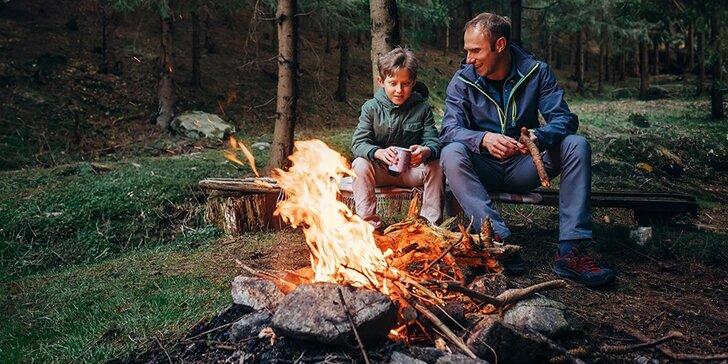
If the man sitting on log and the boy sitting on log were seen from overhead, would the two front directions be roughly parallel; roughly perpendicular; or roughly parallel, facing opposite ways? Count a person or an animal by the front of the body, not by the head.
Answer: roughly parallel

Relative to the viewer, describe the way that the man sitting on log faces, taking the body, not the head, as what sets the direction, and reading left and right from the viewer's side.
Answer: facing the viewer

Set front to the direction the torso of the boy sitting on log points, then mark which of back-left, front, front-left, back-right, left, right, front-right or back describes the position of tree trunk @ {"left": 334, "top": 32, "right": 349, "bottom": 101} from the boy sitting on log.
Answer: back

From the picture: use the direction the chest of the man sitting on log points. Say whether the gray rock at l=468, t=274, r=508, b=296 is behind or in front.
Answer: in front

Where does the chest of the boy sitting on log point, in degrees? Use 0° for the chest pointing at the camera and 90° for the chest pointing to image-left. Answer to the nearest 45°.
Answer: approximately 0°

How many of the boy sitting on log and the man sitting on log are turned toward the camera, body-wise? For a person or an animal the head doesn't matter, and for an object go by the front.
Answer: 2

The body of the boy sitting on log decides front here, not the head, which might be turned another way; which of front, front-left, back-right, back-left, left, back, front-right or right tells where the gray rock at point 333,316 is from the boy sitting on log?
front

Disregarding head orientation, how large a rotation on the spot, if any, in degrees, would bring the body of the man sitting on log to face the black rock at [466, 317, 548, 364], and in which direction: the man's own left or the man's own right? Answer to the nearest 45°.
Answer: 0° — they already face it

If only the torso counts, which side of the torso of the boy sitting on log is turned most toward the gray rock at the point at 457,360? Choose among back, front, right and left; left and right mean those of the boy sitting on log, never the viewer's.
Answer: front

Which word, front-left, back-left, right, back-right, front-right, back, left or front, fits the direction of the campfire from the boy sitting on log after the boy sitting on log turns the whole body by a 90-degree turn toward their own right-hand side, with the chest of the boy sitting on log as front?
left

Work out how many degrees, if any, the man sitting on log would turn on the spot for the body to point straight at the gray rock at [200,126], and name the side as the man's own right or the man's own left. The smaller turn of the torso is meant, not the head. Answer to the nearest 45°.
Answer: approximately 135° to the man's own right

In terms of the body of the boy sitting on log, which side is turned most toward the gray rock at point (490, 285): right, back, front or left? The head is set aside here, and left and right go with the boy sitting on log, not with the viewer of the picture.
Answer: front

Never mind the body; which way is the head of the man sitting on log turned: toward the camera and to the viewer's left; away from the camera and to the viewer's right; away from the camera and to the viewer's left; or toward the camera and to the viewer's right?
toward the camera and to the viewer's left
